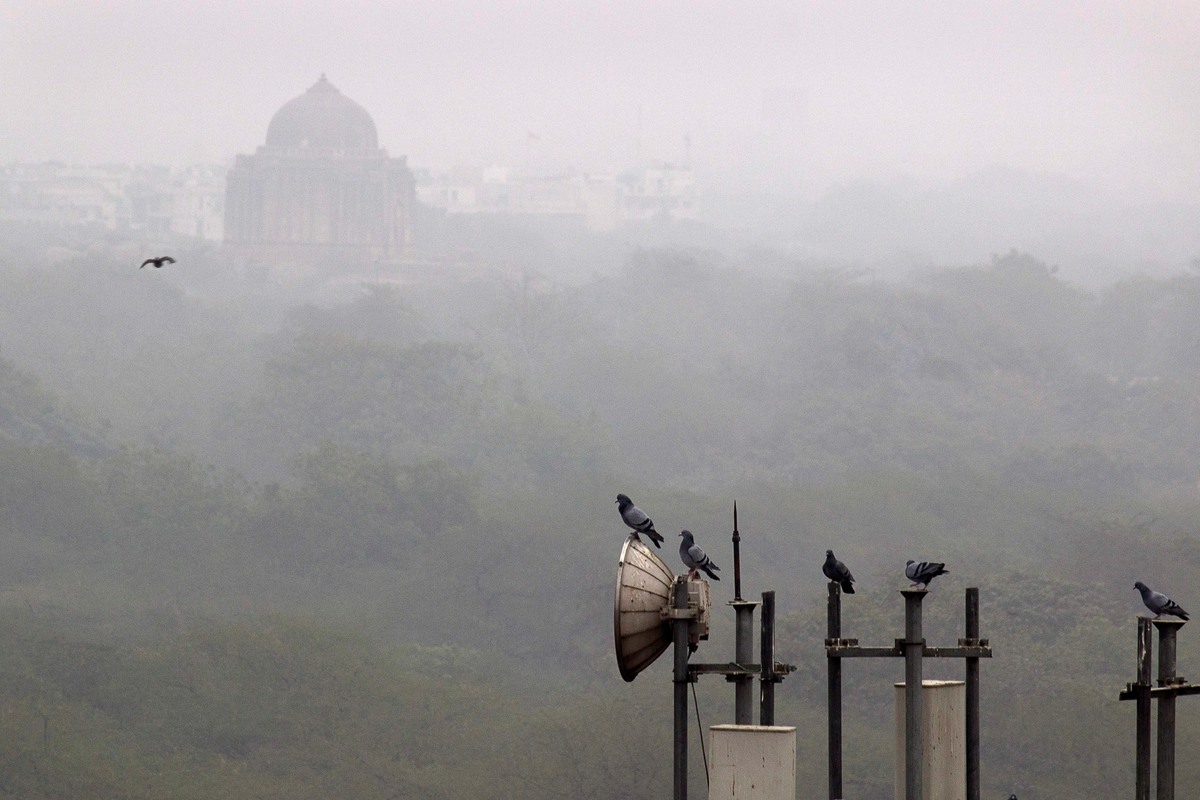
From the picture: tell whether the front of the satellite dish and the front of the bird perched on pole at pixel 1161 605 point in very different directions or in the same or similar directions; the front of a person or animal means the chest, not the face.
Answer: same or similar directions

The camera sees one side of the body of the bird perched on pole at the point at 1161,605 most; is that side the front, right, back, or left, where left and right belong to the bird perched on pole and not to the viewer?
left

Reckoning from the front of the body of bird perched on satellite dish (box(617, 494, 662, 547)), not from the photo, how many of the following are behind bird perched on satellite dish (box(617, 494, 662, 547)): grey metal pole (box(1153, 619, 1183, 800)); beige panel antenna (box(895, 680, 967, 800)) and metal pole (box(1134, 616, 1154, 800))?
3

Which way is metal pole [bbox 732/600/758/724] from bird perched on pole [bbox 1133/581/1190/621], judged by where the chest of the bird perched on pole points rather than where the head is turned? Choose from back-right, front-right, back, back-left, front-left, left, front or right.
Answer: front-left

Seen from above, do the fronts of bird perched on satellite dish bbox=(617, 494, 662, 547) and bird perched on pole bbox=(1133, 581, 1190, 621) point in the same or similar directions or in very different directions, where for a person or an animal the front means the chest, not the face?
same or similar directions

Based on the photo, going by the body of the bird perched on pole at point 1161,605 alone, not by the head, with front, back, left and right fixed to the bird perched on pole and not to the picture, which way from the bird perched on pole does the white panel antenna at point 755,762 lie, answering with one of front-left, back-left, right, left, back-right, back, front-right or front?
front-left

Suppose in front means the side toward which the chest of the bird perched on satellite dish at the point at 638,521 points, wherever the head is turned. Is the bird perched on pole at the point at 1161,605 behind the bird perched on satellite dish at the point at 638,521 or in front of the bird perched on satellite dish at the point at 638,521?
behind

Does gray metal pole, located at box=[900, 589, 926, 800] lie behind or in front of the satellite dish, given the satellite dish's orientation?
behind

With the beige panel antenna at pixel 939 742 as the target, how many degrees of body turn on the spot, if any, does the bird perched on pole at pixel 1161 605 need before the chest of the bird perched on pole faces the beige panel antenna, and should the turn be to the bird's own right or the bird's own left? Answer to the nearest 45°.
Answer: approximately 45° to the bird's own left

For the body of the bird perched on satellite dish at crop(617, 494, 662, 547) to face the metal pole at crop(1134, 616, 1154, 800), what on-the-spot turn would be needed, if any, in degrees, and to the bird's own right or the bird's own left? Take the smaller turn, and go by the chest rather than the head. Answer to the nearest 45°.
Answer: approximately 180°

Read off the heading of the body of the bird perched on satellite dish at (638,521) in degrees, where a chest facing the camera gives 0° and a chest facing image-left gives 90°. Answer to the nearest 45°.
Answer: approximately 90°

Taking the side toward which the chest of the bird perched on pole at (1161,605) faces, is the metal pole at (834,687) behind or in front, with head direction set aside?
in front

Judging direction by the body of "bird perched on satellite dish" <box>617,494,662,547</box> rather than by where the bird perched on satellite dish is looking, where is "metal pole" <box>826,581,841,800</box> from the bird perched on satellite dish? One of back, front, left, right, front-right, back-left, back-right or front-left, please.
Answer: back

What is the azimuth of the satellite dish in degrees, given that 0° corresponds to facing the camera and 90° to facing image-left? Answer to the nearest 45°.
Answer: approximately 90°

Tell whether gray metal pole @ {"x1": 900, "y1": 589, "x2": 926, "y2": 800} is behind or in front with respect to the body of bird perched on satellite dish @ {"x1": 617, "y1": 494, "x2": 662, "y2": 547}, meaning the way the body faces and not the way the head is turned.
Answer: behind
